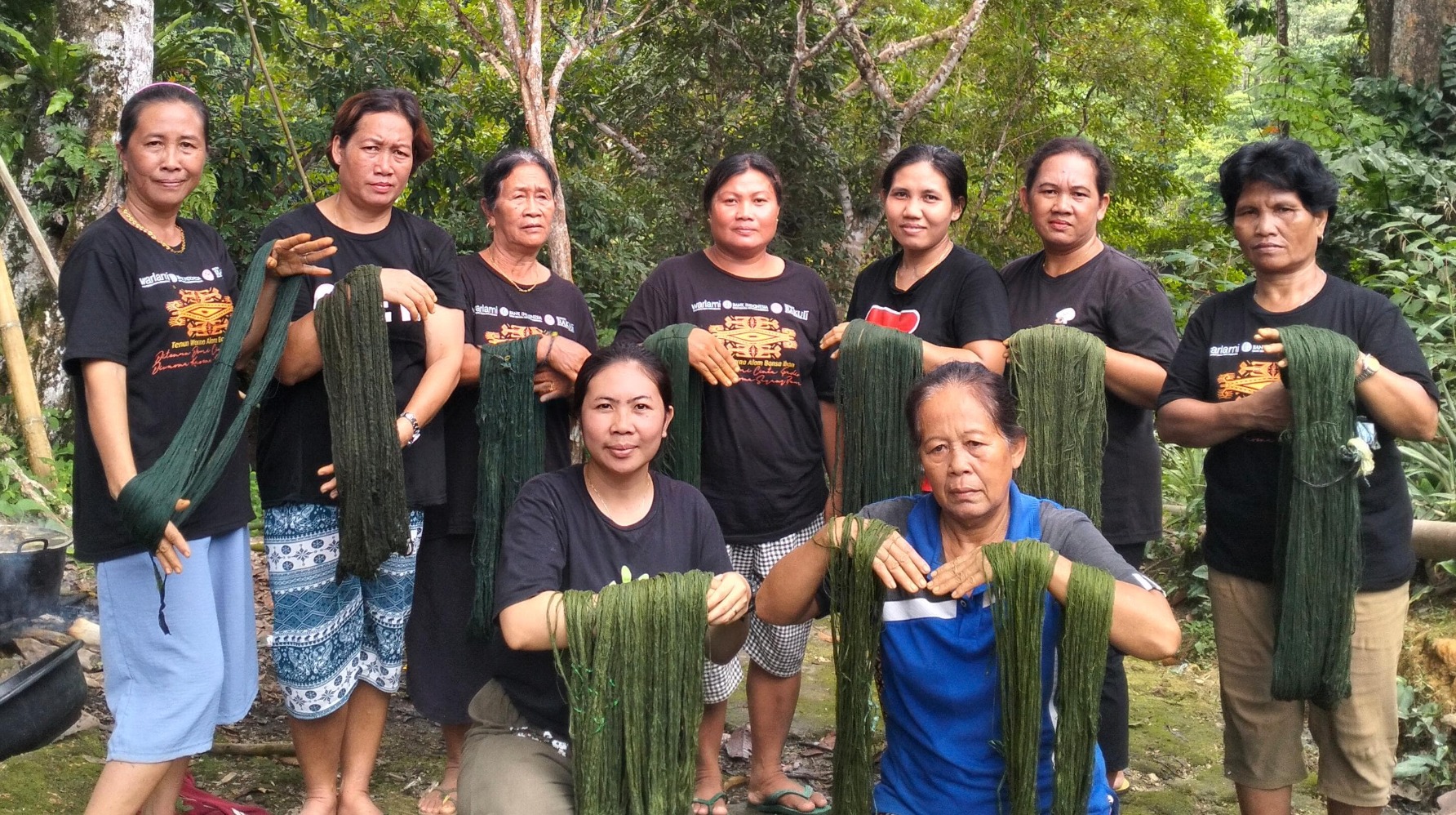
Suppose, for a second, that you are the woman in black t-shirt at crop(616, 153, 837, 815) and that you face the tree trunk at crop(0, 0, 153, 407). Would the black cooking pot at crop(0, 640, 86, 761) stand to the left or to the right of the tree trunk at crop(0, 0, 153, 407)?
left

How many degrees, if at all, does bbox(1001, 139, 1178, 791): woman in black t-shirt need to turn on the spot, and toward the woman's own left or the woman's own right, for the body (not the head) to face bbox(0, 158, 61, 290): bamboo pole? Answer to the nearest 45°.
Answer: approximately 45° to the woman's own right

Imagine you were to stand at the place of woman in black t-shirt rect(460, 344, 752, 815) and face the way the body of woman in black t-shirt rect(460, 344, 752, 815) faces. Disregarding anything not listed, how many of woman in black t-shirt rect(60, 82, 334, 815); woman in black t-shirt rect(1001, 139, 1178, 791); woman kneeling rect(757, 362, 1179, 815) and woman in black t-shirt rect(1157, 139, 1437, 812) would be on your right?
1

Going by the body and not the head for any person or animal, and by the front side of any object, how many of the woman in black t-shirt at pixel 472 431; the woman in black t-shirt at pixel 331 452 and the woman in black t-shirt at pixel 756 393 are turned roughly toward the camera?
3

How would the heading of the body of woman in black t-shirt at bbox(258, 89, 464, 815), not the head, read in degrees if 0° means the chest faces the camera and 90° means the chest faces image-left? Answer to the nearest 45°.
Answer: approximately 0°

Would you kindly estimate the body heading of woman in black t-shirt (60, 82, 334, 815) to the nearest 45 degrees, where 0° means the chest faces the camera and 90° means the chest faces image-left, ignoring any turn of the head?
approximately 315°

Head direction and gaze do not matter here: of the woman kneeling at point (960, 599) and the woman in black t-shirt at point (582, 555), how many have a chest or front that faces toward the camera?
2

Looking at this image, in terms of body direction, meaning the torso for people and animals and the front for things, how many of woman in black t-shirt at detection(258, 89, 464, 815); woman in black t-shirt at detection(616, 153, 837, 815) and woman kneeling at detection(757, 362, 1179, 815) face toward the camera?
3

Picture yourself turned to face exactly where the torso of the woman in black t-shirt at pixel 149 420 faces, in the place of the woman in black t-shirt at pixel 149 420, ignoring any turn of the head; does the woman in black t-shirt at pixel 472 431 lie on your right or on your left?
on your left

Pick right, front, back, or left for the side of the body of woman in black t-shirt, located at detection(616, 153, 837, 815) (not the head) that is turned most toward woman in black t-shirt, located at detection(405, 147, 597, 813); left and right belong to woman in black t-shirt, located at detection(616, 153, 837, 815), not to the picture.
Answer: right

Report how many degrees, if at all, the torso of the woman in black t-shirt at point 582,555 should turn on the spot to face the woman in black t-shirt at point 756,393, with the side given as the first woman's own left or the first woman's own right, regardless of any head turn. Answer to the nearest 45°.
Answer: approximately 135° to the first woman's own left

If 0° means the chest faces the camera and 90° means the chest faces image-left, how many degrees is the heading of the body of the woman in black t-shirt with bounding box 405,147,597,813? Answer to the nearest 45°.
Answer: approximately 0°

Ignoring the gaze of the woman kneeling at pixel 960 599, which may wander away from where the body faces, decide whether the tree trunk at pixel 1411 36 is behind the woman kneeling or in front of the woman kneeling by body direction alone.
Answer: behind

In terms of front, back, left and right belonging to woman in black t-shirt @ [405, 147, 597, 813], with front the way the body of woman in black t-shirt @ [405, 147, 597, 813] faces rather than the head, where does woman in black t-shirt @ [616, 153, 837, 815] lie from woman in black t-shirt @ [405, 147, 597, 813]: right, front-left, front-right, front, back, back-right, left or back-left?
left
